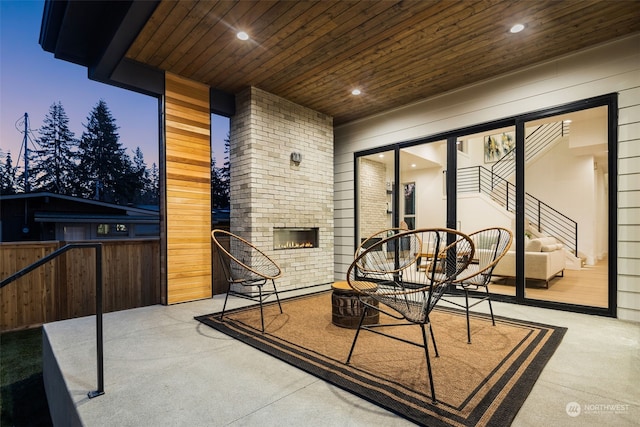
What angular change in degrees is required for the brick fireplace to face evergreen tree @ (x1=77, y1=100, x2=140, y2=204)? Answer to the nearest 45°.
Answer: approximately 135° to its right

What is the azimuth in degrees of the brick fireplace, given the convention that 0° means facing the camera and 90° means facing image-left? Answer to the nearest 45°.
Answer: approximately 315°

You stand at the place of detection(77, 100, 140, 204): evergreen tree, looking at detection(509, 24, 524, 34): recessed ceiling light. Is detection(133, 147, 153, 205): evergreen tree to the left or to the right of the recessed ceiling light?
left

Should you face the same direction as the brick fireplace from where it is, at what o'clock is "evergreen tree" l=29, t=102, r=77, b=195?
The evergreen tree is roughly at 5 o'clock from the brick fireplace.

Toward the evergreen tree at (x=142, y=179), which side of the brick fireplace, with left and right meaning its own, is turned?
back

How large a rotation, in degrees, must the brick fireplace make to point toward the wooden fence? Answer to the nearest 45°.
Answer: approximately 135° to its right
